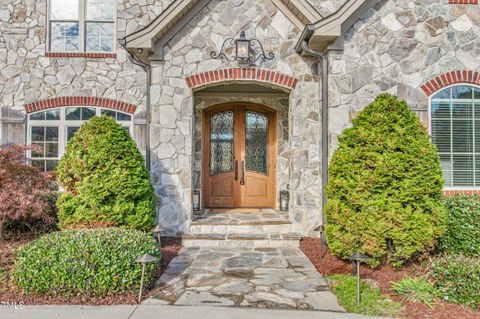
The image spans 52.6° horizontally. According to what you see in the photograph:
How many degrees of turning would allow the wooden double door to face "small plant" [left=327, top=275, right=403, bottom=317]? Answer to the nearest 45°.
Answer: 0° — it already faces it

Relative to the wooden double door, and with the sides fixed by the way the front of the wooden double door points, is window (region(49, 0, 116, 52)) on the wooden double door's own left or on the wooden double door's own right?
on the wooden double door's own right

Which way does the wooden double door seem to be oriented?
toward the camera

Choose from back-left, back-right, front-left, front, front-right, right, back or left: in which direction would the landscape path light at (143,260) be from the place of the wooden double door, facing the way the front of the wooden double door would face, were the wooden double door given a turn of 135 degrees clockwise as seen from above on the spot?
back-left

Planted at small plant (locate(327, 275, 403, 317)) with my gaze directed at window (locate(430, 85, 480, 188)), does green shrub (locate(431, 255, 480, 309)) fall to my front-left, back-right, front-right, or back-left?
front-right

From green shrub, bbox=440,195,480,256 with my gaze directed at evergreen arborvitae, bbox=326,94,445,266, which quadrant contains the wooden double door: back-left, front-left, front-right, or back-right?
front-right

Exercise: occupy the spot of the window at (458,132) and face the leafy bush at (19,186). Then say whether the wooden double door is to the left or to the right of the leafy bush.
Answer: right

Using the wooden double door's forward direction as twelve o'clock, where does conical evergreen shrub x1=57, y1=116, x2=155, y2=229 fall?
The conical evergreen shrub is roughly at 1 o'clock from the wooden double door.

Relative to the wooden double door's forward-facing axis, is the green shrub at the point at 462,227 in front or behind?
in front

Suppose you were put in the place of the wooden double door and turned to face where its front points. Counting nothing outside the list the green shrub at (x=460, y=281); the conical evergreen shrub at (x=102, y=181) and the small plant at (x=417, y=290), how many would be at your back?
0

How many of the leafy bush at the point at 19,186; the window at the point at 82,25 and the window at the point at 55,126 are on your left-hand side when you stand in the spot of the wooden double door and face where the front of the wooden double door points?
0

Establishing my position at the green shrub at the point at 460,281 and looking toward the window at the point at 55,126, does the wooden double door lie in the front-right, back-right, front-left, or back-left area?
front-right

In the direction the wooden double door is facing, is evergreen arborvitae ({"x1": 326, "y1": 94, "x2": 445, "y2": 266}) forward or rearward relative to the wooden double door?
forward

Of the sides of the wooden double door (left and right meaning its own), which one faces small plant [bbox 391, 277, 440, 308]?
front

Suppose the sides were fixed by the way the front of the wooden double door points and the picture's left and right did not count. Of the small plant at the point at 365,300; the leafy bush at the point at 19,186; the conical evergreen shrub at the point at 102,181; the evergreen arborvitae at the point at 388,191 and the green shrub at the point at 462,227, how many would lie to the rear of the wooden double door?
0

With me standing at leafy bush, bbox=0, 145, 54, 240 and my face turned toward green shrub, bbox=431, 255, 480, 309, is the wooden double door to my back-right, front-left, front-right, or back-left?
front-left

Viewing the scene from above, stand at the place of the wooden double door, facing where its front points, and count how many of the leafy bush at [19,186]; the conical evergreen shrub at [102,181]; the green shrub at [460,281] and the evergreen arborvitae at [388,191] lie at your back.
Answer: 0

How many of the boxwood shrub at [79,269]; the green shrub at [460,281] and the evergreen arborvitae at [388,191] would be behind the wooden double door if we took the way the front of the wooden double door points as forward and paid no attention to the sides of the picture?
0

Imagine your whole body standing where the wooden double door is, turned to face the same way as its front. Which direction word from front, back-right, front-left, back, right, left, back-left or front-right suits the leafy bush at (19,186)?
front-right
